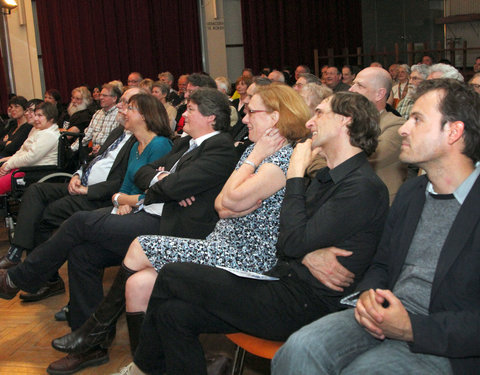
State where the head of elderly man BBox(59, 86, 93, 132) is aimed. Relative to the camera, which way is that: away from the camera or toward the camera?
toward the camera

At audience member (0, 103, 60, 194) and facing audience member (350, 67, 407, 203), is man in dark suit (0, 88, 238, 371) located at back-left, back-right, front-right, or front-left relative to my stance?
front-right

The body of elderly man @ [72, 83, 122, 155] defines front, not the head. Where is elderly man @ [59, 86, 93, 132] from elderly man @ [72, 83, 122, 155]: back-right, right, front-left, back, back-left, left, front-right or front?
back-right

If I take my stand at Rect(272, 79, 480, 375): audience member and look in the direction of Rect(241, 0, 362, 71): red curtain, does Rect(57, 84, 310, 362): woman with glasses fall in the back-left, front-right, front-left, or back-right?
front-left
